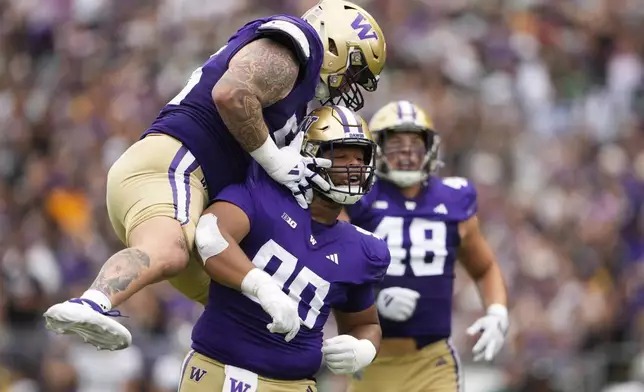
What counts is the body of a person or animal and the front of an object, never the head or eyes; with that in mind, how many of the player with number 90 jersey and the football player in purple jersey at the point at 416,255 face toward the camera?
2
